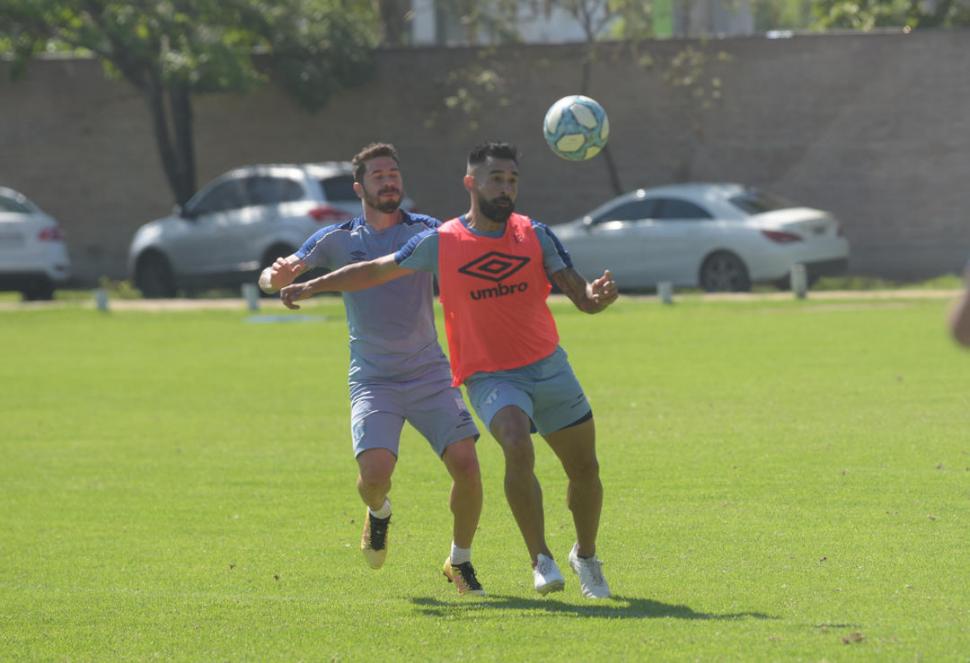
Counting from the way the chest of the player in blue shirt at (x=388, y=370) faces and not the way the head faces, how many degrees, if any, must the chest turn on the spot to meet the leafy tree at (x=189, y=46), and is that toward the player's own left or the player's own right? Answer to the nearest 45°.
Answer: approximately 180°

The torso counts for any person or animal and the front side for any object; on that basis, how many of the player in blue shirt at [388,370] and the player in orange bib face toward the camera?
2

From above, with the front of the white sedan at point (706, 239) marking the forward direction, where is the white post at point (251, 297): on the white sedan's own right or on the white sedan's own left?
on the white sedan's own left

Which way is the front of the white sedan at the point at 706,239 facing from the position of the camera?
facing away from the viewer and to the left of the viewer

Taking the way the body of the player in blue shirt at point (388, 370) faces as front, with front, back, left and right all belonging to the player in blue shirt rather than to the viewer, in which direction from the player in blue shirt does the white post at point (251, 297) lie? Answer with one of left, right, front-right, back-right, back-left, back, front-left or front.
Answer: back

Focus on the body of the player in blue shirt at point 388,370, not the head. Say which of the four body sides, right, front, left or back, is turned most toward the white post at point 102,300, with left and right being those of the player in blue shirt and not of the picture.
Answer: back

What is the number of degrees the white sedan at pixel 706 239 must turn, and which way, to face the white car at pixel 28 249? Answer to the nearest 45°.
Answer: approximately 45° to its left

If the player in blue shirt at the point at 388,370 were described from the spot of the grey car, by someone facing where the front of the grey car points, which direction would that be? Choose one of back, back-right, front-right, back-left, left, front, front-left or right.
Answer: back-left

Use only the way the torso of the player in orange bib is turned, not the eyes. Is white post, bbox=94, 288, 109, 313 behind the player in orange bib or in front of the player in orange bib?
behind

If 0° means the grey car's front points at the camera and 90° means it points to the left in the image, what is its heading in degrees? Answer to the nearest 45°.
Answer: approximately 135°
